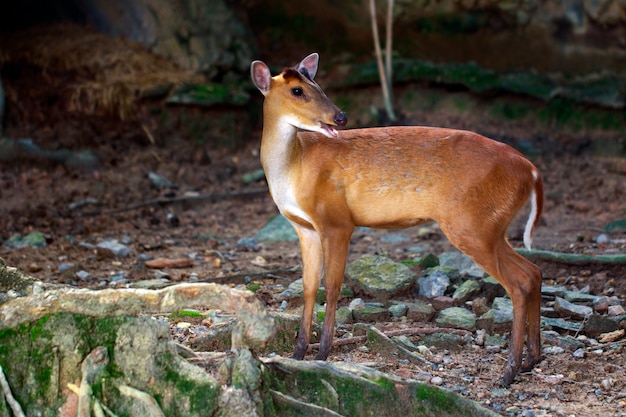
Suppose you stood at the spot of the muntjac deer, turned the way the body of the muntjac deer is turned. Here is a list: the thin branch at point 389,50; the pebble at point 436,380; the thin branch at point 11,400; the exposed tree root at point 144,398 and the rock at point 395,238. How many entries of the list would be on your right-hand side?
2

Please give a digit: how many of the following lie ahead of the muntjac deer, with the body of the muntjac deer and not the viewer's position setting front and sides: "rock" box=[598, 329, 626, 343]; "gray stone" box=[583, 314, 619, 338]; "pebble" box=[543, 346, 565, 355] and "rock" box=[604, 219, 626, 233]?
0

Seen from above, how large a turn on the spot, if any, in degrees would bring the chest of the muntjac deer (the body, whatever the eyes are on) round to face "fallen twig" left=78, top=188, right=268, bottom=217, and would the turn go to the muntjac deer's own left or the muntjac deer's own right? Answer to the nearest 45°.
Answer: approximately 45° to the muntjac deer's own right

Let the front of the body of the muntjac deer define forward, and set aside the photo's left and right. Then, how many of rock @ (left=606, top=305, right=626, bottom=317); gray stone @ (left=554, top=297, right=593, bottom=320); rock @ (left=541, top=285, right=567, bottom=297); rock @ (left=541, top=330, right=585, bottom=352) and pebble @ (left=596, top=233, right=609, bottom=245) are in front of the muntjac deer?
0

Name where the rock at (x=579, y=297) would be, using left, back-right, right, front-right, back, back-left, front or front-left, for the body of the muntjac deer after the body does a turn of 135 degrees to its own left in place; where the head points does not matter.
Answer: left

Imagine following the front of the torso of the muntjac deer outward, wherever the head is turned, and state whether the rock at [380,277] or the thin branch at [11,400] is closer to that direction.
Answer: the thin branch

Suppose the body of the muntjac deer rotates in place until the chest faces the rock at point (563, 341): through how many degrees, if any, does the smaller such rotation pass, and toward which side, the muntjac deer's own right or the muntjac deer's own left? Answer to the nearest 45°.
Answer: approximately 180°

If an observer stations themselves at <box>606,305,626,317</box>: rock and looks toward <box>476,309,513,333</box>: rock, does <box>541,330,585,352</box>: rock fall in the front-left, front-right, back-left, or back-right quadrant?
front-left

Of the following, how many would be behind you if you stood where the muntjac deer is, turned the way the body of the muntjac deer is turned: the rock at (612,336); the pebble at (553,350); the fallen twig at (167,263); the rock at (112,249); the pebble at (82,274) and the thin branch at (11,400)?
2

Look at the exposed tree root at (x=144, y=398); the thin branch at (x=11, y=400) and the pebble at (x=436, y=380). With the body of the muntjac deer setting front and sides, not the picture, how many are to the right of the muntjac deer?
0

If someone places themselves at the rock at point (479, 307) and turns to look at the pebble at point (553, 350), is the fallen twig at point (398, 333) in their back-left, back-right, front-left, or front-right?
front-right

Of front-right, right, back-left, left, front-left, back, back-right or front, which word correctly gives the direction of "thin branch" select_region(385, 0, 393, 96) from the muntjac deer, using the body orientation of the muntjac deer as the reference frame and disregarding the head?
right

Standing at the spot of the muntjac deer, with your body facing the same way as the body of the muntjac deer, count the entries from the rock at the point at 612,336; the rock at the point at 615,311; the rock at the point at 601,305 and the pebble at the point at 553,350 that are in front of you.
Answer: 0

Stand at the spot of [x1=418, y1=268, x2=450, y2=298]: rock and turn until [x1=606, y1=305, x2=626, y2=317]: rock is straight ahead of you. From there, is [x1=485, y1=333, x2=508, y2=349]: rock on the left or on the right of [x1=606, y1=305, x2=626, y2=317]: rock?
right

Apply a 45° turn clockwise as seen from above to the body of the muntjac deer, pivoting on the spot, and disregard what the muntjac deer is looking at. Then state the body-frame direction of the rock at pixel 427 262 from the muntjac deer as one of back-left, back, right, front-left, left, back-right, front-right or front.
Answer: front-right

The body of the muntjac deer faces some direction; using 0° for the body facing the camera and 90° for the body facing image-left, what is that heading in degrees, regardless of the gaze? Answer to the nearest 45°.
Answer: approximately 90°

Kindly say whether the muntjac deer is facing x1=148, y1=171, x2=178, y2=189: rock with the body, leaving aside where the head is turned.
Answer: no

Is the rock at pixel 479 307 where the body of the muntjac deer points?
no

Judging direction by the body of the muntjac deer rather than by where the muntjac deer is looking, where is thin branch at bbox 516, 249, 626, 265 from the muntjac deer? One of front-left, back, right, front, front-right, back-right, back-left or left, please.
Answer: back-right

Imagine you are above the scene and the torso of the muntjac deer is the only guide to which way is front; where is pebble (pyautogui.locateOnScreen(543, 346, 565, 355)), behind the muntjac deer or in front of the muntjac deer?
behind

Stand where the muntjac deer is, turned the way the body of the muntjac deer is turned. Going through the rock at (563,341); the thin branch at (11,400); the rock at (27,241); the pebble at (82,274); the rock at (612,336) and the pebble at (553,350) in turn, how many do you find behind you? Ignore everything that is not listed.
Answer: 3
